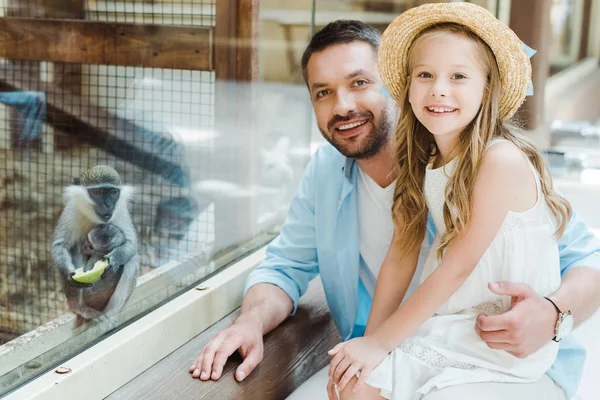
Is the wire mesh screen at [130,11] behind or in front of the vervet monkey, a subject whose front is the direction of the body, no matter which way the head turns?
behind

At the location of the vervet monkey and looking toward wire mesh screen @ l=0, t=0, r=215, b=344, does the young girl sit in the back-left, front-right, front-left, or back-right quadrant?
back-right

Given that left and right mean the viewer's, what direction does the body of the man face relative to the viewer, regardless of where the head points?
facing the viewer

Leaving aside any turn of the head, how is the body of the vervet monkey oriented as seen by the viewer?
toward the camera

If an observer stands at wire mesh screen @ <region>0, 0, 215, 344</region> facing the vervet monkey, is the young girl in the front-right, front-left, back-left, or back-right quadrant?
front-left

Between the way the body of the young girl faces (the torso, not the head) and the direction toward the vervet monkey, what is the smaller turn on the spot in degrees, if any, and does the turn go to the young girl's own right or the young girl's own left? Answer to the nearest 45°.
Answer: approximately 45° to the young girl's own right

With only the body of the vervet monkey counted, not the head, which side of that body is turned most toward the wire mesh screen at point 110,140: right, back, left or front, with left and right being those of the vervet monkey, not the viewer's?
back

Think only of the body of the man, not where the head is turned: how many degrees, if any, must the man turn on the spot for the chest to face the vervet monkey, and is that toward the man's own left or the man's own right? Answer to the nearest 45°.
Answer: approximately 45° to the man's own right

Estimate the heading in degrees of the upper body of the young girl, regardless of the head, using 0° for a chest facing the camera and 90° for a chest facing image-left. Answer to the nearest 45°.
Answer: approximately 45°

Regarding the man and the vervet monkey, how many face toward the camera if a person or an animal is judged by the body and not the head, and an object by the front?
2
